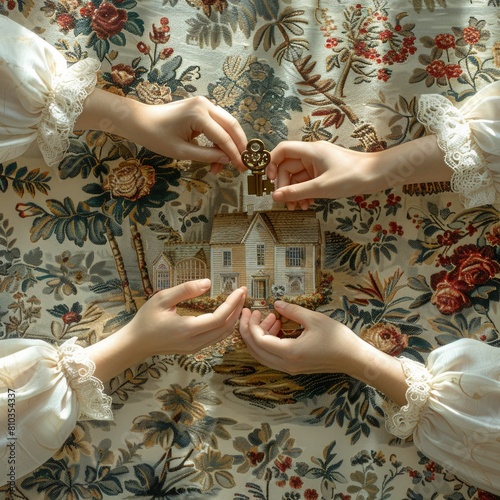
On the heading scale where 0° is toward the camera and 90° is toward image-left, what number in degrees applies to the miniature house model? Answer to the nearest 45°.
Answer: approximately 0°
